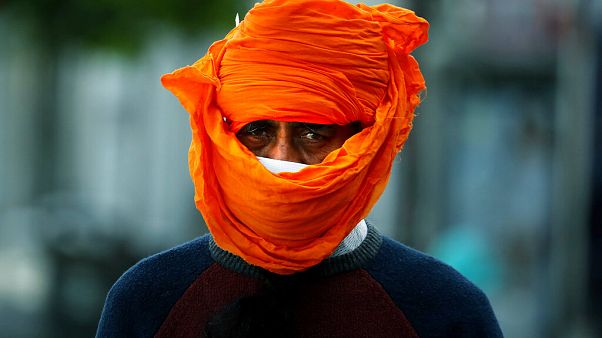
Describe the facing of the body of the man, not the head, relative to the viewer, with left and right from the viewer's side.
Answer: facing the viewer
